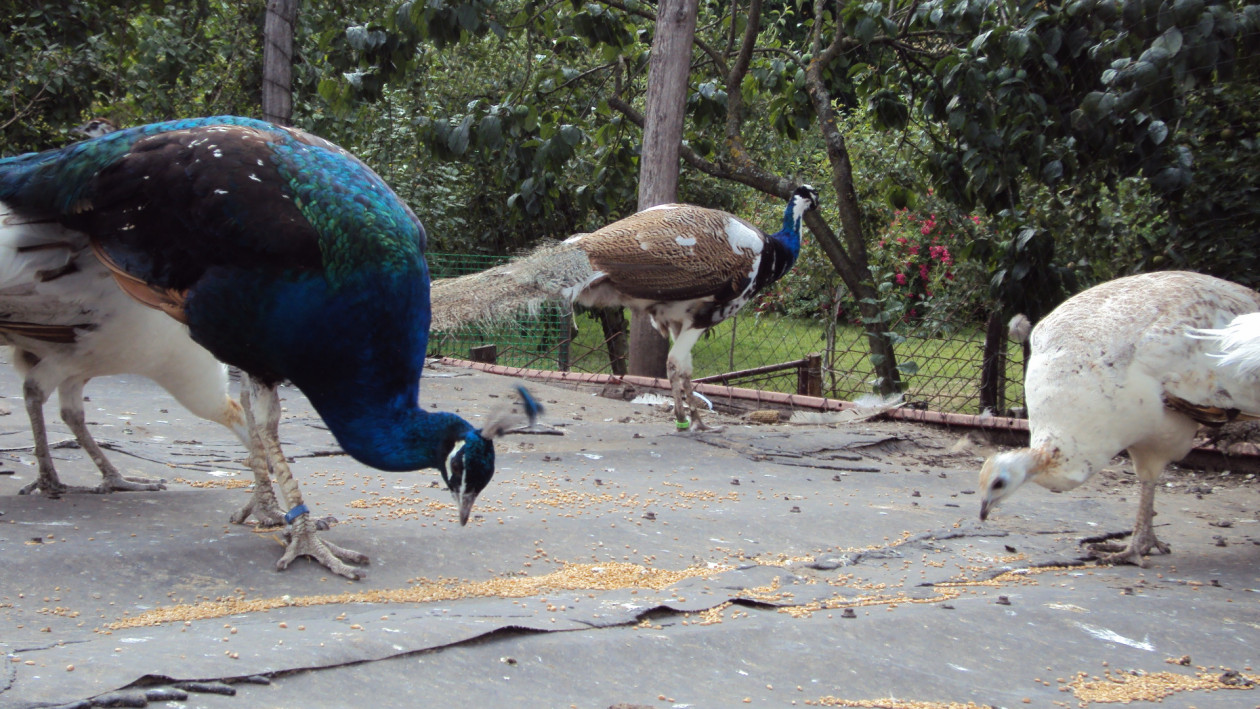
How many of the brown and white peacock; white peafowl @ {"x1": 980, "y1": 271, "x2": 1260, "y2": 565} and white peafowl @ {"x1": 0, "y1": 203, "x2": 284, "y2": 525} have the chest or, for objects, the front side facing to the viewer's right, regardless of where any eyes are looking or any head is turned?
2

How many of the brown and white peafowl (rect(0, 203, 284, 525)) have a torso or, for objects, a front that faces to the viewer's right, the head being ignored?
2

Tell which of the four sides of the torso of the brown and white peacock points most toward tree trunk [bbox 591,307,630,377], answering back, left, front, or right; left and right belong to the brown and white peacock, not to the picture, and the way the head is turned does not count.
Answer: left

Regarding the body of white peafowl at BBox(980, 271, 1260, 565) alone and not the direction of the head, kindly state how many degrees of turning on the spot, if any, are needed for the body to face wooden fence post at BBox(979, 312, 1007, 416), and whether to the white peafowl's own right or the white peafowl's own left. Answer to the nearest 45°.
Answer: approximately 90° to the white peafowl's own right

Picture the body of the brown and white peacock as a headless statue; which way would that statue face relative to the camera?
to the viewer's right

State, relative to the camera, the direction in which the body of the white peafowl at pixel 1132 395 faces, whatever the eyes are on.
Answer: to the viewer's left

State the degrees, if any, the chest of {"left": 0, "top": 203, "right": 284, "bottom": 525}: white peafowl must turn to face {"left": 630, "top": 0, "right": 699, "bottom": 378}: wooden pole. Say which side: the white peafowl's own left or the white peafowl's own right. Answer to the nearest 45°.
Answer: approximately 45° to the white peafowl's own left

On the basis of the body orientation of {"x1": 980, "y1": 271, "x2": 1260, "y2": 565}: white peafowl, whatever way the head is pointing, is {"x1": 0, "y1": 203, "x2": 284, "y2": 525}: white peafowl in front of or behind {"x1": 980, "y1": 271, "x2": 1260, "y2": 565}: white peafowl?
in front

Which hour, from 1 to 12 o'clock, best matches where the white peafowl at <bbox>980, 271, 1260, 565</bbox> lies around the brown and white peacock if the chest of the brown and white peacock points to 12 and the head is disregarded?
The white peafowl is roughly at 2 o'clock from the brown and white peacock.

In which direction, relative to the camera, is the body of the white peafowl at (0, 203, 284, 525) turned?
to the viewer's right
